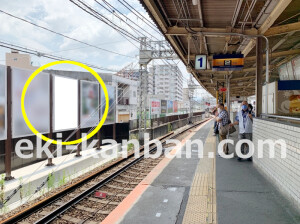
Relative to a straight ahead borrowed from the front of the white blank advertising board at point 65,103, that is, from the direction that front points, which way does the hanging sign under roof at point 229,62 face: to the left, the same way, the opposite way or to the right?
to the right

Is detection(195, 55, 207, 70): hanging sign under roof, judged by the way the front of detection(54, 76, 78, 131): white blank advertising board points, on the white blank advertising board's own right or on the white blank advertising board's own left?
on the white blank advertising board's own left

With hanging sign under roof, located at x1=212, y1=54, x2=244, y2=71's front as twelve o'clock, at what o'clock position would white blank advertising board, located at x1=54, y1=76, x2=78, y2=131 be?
The white blank advertising board is roughly at 2 o'clock from the hanging sign under roof.

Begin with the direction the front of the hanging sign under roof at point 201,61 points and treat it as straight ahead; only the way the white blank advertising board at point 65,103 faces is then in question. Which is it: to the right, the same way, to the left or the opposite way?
to the left

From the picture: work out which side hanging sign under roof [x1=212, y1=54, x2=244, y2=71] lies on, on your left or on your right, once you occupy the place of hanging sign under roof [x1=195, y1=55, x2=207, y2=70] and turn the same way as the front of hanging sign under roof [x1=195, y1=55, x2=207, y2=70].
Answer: on your left

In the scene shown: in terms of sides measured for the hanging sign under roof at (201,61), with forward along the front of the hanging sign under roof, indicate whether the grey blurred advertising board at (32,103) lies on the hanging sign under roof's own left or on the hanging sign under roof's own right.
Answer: on the hanging sign under roof's own right

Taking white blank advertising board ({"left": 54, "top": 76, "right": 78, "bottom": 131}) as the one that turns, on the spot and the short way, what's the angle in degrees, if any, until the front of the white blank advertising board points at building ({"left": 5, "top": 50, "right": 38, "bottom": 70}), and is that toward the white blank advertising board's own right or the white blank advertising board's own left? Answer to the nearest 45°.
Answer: approximately 135° to the white blank advertising board's own left

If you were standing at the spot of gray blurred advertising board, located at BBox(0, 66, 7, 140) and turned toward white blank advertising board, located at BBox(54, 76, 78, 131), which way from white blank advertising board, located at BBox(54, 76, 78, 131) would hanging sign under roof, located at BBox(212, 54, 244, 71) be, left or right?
right

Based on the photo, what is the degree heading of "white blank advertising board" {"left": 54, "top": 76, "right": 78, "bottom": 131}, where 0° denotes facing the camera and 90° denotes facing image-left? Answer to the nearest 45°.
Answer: approximately 315°

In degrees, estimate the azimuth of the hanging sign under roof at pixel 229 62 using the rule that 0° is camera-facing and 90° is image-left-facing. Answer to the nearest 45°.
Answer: approximately 0°

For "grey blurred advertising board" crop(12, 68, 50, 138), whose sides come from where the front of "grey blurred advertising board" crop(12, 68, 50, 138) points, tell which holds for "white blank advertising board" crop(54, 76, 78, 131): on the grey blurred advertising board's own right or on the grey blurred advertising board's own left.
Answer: on the grey blurred advertising board's own left

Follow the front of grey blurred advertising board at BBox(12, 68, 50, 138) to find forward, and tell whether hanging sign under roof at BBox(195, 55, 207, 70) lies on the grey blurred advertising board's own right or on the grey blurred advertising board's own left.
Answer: on the grey blurred advertising board's own left

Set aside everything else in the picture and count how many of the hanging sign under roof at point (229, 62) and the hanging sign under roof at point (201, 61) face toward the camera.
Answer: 2

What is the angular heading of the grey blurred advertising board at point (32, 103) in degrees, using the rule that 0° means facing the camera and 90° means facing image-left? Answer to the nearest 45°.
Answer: approximately 315°
